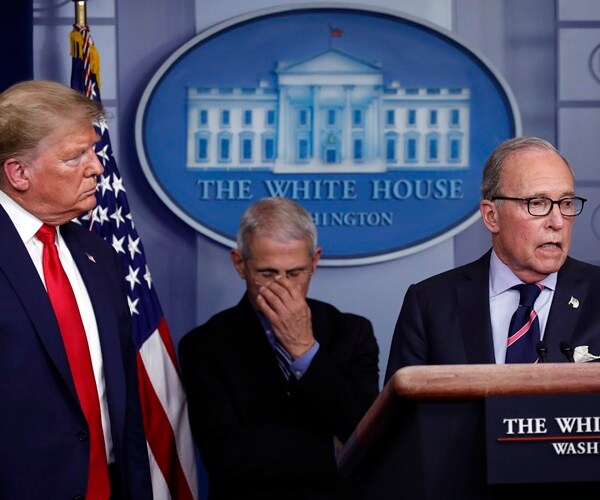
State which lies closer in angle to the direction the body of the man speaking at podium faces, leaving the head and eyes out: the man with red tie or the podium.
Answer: the podium

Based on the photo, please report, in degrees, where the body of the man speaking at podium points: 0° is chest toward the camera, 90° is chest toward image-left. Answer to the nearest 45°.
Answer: approximately 315°

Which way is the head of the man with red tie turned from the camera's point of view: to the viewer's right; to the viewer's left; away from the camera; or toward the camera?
to the viewer's right

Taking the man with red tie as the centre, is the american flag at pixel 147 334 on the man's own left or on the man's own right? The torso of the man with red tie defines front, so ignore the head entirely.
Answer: on the man's own left

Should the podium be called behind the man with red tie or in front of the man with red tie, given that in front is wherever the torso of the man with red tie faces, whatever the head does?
in front

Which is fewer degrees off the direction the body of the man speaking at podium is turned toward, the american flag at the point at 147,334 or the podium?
the podium

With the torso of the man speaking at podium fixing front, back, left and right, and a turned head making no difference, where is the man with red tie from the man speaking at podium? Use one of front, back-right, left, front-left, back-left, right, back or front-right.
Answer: back-right

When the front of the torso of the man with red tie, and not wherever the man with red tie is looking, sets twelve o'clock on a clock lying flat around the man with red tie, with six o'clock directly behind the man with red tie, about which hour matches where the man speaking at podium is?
The man speaking at podium is roughly at 11 o'clock from the man with red tie.
